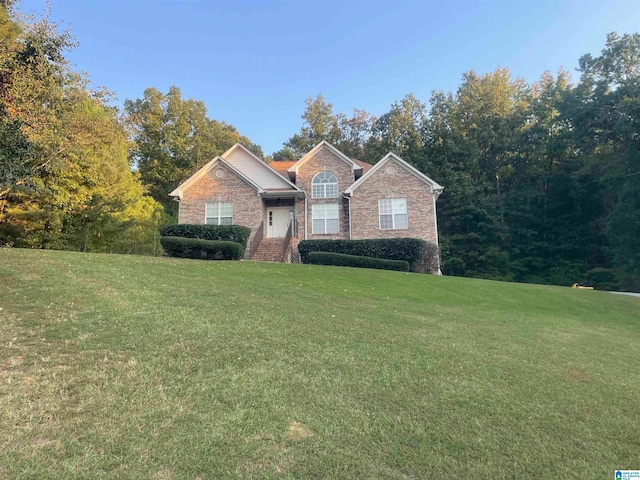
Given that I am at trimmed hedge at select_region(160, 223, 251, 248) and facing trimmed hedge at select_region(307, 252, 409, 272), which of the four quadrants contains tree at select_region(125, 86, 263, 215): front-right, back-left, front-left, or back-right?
back-left

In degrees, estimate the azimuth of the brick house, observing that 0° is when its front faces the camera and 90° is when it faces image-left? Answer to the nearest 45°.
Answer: approximately 0°

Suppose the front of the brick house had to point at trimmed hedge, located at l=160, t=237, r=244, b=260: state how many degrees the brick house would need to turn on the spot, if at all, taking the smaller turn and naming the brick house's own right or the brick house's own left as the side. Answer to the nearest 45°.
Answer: approximately 45° to the brick house's own right

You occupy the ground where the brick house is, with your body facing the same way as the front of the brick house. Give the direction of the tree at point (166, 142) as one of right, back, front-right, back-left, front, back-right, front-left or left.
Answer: back-right

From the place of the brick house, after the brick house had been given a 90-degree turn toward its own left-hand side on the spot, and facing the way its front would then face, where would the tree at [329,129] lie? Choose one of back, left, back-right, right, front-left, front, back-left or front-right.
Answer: left

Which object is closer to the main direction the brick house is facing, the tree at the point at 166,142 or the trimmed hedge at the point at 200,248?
the trimmed hedge

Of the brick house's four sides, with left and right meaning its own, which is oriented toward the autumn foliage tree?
right
